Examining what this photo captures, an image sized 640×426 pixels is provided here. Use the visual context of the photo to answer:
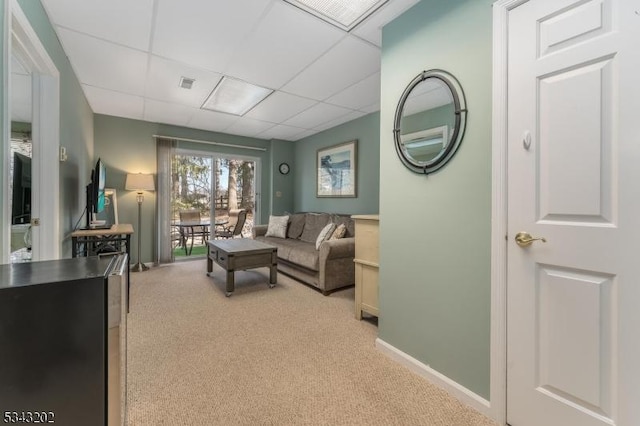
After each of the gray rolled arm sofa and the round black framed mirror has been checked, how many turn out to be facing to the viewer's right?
0

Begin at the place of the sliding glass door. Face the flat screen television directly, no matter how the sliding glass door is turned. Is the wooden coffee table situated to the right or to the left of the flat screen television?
left

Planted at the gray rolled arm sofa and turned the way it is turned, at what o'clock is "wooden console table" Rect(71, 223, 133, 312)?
The wooden console table is roughly at 1 o'clock from the gray rolled arm sofa.

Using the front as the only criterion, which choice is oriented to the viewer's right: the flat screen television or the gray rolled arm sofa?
the flat screen television

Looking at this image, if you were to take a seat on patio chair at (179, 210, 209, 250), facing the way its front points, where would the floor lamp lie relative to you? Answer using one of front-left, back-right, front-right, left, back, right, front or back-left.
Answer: right

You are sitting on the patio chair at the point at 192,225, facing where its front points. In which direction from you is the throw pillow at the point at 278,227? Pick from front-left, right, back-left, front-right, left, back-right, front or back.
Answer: front

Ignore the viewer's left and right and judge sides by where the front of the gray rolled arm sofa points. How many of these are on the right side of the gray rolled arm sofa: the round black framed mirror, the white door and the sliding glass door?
1

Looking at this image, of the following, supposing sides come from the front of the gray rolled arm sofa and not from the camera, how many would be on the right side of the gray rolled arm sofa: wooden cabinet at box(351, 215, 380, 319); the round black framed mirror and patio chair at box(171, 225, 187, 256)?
1

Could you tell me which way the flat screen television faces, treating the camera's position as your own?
facing to the right of the viewer

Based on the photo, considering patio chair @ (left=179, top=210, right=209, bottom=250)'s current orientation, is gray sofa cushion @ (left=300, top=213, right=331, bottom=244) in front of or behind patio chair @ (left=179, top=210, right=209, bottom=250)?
in front

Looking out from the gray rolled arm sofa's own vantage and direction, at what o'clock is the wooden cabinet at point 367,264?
The wooden cabinet is roughly at 10 o'clock from the gray rolled arm sofa.

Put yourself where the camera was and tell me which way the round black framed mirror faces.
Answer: facing the viewer and to the left of the viewer
